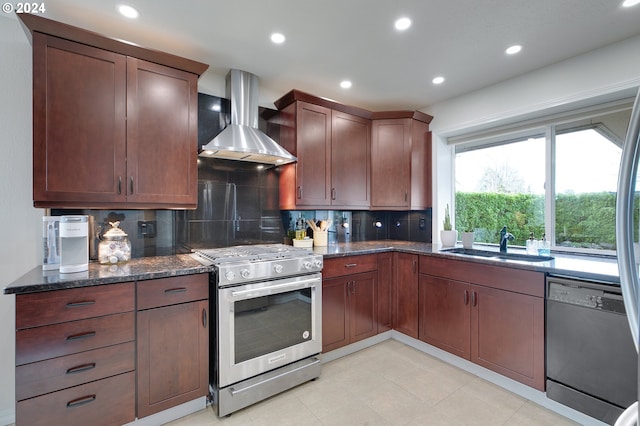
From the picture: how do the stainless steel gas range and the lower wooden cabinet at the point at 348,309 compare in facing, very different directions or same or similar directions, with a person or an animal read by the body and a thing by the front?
same or similar directions

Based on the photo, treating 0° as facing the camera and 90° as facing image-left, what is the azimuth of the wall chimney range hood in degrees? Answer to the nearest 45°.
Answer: approximately 315°

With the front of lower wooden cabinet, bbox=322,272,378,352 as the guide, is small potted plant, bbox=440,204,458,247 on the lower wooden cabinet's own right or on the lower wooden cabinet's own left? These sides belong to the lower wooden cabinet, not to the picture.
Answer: on the lower wooden cabinet's own left

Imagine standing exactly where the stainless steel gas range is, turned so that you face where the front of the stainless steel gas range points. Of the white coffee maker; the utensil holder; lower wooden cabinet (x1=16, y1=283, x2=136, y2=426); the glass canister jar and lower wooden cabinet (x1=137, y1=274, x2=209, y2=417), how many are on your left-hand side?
1

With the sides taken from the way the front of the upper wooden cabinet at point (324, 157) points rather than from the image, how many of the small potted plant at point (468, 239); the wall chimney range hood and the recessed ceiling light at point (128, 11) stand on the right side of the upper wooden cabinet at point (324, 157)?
2

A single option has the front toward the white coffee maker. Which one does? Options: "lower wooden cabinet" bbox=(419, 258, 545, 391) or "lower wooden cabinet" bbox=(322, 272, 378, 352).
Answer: "lower wooden cabinet" bbox=(419, 258, 545, 391)

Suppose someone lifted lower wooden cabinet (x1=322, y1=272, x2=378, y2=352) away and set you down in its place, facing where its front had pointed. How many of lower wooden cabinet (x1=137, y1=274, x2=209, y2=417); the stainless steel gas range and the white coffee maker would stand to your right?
3

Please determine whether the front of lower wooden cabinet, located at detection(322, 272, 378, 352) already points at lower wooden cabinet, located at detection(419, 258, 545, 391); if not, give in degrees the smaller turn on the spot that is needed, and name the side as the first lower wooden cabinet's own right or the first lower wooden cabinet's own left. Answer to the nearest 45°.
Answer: approximately 45° to the first lower wooden cabinet's own left

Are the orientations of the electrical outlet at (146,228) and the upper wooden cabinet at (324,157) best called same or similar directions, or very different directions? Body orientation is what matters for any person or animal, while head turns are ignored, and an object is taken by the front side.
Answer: same or similar directions

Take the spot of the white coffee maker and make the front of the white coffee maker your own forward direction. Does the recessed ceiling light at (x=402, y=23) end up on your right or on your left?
on your left

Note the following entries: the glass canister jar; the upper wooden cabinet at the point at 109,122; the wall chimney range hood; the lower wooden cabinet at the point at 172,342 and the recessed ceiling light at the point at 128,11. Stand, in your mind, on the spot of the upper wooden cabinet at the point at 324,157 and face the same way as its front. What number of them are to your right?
5

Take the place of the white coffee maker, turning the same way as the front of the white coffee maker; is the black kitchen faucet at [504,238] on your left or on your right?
on your left

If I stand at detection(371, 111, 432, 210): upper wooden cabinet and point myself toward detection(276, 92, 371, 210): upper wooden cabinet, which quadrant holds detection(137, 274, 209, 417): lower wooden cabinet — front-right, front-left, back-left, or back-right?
front-left

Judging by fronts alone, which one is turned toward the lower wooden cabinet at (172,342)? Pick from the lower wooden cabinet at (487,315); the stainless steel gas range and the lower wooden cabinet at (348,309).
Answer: the lower wooden cabinet at (487,315)

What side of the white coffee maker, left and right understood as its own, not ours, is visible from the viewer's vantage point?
front

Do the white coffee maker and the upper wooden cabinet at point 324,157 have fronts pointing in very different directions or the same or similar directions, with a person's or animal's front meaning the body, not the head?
same or similar directions

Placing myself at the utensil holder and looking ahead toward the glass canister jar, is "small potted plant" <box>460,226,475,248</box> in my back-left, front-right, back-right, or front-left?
back-left

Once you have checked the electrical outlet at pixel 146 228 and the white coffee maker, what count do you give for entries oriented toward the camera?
2
